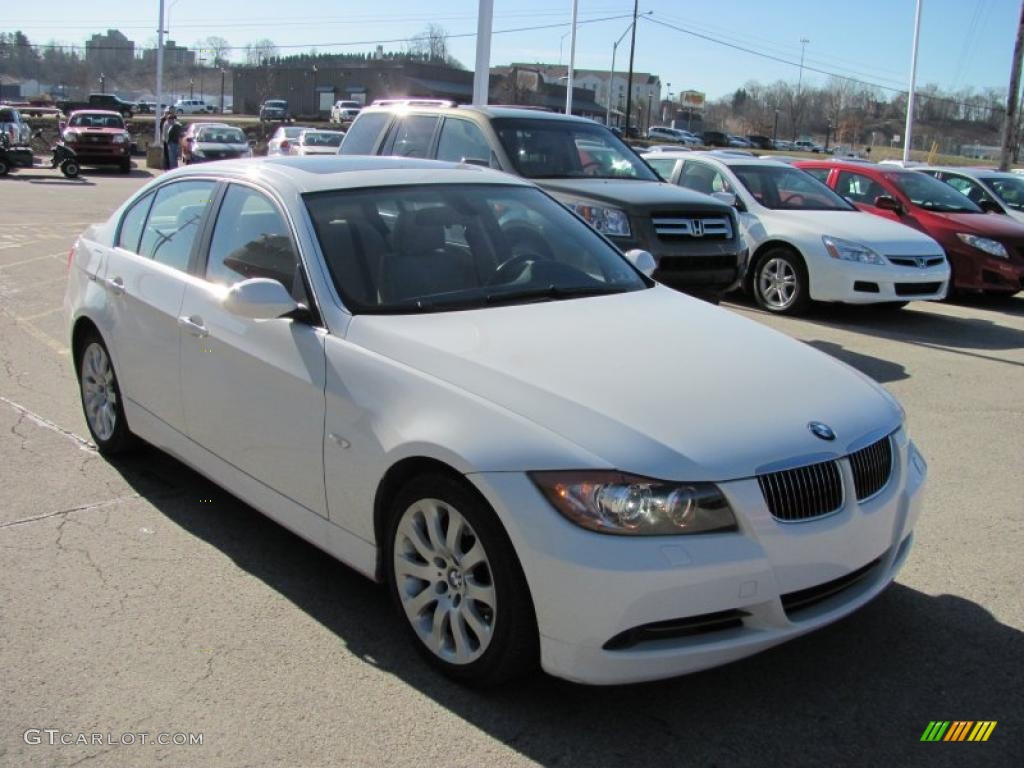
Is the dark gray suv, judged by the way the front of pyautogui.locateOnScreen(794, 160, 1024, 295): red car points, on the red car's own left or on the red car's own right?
on the red car's own right

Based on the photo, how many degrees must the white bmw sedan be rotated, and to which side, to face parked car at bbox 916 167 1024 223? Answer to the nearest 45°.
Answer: approximately 90° to its left

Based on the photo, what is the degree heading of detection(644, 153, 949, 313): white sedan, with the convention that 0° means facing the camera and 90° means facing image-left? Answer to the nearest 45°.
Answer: approximately 315°

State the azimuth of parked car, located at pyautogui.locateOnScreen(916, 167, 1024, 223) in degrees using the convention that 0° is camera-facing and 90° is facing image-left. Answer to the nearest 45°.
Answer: approximately 315°

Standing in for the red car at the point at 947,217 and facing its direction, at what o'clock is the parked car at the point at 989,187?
The parked car is roughly at 8 o'clock from the red car.

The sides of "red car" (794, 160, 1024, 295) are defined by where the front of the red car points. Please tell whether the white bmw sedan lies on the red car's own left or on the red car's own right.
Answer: on the red car's own right

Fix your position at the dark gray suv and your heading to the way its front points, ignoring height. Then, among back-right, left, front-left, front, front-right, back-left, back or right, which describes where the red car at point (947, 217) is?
left

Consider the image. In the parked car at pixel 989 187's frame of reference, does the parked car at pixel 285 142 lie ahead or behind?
behind

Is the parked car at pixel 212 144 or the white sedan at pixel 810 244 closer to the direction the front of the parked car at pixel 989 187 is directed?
the white sedan

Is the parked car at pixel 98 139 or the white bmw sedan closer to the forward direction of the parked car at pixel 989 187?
the white bmw sedan

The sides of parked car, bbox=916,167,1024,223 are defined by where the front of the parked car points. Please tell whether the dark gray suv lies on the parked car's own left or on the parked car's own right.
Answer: on the parked car's own right

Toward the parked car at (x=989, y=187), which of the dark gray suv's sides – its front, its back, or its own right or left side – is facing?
left

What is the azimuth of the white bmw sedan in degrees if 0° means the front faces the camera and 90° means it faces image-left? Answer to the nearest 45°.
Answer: approximately 315°

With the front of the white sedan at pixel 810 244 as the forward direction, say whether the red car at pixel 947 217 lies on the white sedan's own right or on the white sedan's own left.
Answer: on the white sedan's own left

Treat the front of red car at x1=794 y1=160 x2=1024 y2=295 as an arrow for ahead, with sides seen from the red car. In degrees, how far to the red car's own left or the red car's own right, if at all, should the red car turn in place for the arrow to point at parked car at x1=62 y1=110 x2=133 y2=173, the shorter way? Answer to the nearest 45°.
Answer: approximately 180°
